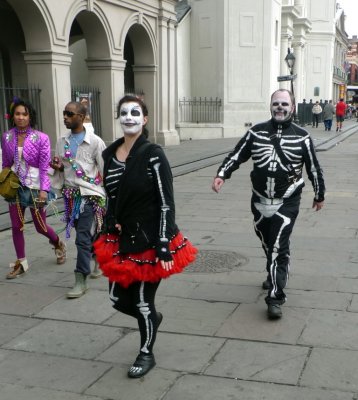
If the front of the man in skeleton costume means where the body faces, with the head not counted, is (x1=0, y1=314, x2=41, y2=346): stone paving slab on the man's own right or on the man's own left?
on the man's own right

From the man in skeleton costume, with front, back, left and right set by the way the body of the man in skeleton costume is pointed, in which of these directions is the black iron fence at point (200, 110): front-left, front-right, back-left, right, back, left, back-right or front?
back

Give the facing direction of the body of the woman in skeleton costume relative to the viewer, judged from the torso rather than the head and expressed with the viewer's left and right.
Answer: facing the viewer and to the left of the viewer

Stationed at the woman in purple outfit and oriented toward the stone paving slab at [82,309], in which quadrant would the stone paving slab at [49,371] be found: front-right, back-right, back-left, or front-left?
front-right

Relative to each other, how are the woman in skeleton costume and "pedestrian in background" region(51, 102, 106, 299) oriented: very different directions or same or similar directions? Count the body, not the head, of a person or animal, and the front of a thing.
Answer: same or similar directions

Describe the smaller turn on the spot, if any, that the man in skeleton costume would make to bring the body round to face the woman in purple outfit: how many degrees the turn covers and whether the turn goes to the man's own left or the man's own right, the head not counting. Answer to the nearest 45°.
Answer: approximately 90° to the man's own right

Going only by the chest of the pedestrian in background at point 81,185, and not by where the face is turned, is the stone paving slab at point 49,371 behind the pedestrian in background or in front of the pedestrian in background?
in front

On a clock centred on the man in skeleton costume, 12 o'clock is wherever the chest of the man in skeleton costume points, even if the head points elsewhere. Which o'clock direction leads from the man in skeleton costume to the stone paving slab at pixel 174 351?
The stone paving slab is roughly at 1 o'clock from the man in skeleton costume.

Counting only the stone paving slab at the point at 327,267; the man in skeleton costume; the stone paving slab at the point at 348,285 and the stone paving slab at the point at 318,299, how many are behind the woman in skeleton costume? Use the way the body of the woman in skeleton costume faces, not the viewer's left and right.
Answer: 4

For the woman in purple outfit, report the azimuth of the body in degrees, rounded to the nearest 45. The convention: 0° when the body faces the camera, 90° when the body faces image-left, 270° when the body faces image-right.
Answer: approximately 45°

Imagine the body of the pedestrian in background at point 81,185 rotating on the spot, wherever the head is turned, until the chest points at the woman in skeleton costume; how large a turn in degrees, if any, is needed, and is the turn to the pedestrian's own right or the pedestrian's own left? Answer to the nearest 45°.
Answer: approximately 45° to the pedestrian's own left

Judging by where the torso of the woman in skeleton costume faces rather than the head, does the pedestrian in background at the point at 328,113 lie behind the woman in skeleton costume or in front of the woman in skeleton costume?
behind

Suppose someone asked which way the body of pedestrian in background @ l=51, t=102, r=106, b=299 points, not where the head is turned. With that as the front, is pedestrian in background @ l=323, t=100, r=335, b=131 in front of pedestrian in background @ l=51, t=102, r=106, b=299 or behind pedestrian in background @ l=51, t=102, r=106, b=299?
behind

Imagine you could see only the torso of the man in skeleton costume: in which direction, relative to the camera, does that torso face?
toward the camera

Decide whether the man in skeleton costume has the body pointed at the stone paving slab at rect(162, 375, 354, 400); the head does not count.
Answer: yes

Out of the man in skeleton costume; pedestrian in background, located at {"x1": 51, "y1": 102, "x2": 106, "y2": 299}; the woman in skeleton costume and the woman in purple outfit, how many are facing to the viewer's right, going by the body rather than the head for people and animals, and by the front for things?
0

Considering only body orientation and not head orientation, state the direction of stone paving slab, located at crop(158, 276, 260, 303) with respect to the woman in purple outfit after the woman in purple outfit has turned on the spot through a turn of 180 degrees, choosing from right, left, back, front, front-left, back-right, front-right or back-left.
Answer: right

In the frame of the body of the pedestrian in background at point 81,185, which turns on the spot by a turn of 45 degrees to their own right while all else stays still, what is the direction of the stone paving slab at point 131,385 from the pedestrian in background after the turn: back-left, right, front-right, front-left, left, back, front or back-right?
left

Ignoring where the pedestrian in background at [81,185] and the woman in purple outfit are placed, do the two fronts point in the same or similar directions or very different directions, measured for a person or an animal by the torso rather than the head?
same or similar directions
